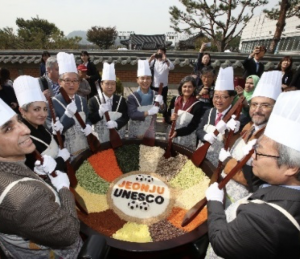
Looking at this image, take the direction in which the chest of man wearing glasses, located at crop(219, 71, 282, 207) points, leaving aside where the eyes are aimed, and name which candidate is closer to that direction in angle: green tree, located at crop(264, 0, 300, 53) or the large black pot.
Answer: the large black pot

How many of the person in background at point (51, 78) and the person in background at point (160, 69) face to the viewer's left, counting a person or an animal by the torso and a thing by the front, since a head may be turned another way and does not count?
0

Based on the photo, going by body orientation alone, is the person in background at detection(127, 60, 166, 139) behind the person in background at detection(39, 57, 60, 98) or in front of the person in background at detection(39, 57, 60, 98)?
in front

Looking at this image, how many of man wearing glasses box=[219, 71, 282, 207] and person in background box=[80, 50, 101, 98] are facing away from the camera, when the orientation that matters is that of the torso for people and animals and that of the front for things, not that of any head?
0

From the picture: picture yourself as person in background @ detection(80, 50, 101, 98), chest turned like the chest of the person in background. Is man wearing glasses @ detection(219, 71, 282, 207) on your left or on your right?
on your left

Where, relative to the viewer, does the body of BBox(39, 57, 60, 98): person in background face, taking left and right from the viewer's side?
facing the viewer and to the right of the viewer

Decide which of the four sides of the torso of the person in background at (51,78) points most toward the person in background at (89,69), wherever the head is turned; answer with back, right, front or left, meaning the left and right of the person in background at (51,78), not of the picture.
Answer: left

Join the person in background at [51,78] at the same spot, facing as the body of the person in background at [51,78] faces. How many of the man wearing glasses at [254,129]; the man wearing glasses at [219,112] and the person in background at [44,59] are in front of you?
2

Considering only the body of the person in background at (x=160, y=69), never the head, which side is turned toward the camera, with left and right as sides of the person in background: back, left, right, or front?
front

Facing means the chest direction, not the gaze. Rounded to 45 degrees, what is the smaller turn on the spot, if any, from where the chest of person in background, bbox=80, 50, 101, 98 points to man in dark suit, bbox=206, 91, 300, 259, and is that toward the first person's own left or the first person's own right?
approximately 45° to the first person's own left

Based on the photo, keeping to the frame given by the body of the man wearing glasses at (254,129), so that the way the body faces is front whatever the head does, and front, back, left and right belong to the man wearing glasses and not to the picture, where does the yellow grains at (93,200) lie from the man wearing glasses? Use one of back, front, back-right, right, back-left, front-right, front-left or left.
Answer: front

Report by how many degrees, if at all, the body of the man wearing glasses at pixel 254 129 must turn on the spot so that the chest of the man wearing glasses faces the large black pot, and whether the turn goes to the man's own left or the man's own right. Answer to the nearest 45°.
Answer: approximately 45° to the man's own left

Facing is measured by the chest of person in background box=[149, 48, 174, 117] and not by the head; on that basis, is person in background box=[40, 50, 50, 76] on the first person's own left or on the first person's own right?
on the first person's own right
